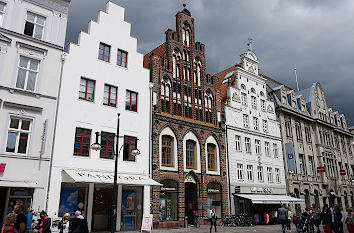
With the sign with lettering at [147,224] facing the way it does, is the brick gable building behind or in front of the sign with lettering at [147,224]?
behind

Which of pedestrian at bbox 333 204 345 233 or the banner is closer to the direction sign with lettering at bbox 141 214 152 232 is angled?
the pedestrian

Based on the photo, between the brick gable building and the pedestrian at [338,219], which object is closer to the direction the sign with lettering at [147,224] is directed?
the pedestrian

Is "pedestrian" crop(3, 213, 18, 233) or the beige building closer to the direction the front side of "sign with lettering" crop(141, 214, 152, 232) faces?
the pedestrian

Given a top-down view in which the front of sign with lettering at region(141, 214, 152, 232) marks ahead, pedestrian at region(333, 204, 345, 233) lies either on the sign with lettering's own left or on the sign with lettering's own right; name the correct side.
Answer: on the sign with lettering's own left

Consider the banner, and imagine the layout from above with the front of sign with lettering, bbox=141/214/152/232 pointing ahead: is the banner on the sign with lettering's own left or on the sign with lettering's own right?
on the sign with lettering's own left

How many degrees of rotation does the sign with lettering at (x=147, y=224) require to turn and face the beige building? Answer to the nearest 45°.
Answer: approximately 135° to its left

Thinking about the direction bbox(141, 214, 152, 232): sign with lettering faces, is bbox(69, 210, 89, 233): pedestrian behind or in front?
in front

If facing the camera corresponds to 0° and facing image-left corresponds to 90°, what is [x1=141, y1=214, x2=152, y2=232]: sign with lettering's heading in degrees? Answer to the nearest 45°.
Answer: approximately 0°
